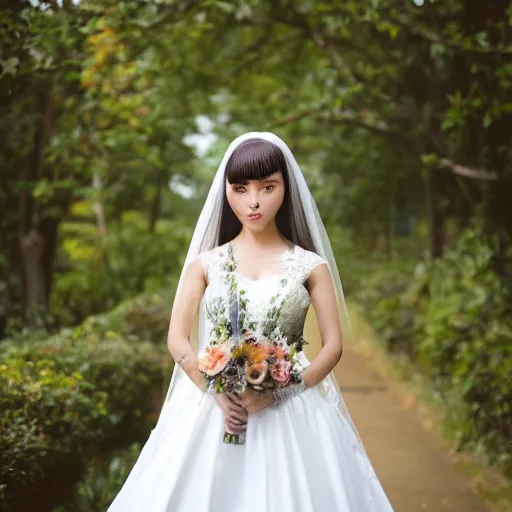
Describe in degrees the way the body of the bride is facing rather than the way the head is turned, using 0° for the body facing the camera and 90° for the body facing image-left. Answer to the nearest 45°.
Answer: approximately 0°

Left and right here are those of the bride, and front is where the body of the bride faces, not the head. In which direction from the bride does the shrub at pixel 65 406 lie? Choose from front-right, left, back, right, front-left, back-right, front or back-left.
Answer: back-right

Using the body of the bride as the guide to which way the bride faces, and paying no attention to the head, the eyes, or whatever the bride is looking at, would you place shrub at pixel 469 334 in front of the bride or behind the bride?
behind

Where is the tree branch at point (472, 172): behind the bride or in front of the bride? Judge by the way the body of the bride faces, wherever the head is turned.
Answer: behind
